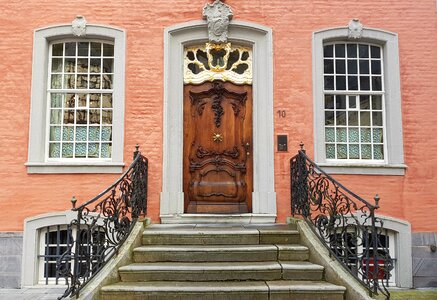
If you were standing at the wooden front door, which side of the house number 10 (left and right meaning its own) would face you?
right

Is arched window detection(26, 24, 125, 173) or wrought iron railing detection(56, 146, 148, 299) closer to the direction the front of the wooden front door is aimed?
the wrought iron railing

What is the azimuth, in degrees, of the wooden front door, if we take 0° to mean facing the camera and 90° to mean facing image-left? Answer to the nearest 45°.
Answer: approximately 0°

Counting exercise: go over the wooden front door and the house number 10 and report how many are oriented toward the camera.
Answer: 2

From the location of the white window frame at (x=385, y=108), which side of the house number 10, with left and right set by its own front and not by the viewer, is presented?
left

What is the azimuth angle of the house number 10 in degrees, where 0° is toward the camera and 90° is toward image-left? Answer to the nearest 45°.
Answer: approximately 0°

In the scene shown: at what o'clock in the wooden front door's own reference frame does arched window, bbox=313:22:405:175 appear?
The arched window is roughly at 9 o'clock from the wooden front door.

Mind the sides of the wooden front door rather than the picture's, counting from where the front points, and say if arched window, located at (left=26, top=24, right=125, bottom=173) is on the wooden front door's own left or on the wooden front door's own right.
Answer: on the wooden front door's own right
